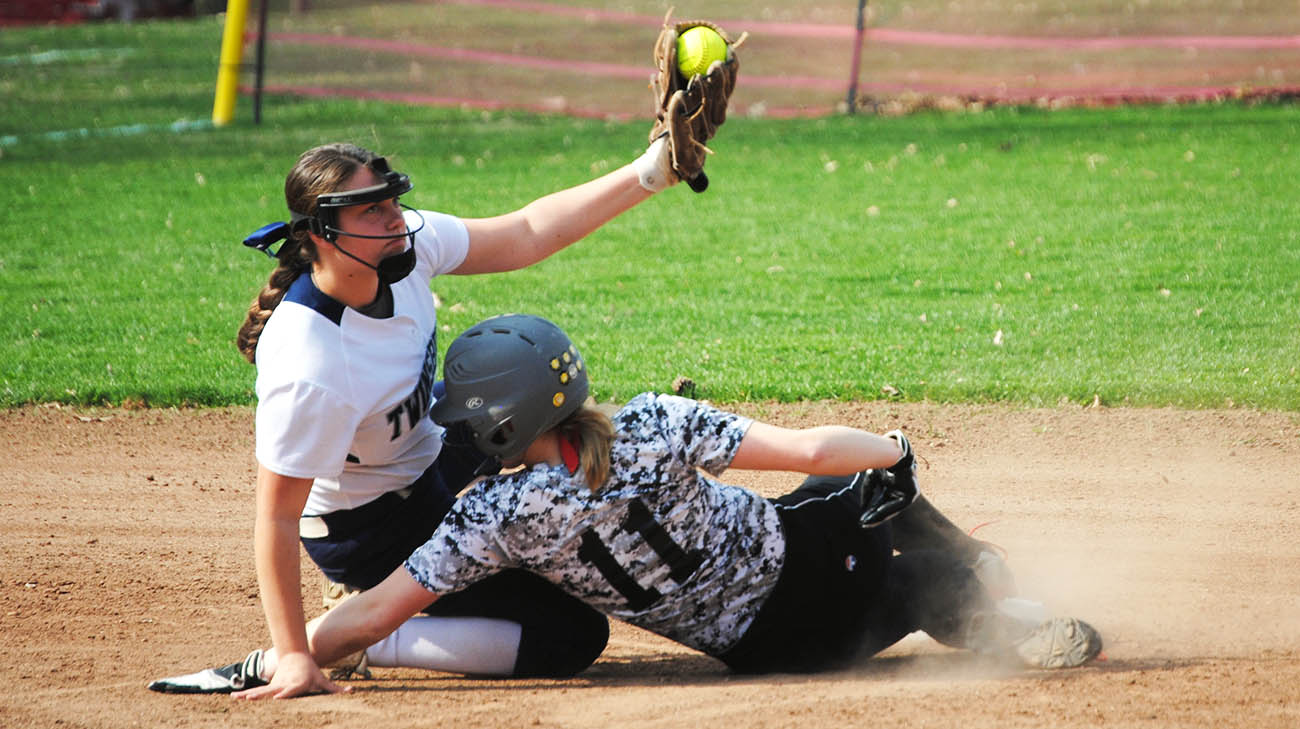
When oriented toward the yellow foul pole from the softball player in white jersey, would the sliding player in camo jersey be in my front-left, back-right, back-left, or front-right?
back-right

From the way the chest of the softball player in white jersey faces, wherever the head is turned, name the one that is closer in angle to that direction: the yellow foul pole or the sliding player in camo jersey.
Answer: the sliding player in camo jersey

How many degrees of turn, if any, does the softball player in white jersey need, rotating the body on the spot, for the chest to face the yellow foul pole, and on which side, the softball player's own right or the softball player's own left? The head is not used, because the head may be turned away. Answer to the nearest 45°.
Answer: approximately 135° to the softball player's own left

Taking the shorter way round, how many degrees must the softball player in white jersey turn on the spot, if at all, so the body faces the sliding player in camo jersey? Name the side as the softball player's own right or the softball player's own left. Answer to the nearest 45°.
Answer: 0° — they already face them

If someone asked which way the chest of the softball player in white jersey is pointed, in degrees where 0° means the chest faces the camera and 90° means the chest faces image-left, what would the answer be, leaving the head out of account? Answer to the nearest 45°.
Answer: approximately 315°
